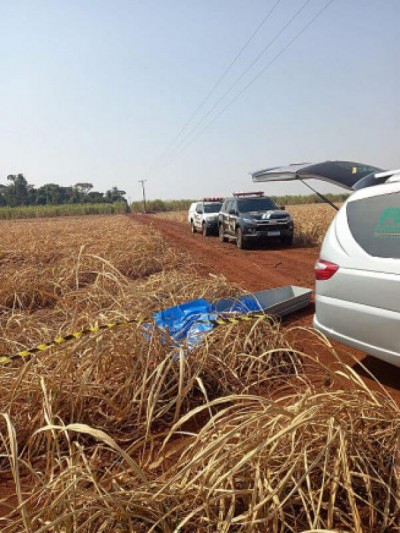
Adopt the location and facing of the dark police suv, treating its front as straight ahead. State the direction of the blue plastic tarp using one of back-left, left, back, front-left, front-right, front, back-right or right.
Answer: front-right

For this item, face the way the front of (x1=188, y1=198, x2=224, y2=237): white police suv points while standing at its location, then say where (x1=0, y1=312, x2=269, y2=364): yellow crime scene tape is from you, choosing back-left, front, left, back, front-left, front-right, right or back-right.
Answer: front-right

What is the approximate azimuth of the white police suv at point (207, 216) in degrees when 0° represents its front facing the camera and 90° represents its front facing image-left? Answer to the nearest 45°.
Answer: approximately 315°

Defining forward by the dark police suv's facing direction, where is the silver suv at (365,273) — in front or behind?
in front

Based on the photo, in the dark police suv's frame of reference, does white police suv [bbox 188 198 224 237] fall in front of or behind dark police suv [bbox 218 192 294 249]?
behind

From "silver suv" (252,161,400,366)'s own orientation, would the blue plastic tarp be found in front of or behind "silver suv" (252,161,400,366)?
behind

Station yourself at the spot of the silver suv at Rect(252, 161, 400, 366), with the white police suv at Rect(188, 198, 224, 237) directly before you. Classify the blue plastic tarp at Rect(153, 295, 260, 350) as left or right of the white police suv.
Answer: left

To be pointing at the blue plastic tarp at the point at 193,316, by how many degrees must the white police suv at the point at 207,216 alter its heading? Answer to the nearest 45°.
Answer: approximately 45° to its right

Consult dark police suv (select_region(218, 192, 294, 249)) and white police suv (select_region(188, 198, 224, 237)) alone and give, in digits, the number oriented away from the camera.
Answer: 0
